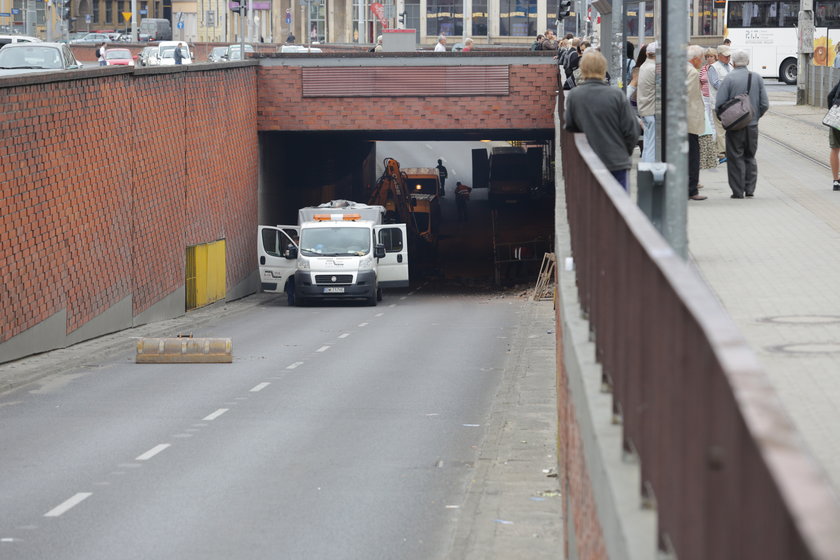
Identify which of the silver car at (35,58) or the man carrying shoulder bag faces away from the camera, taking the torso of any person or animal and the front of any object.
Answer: the man carrying shoulder bag

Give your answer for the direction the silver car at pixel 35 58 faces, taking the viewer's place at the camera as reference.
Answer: facing the viewer and to the left of the viewer

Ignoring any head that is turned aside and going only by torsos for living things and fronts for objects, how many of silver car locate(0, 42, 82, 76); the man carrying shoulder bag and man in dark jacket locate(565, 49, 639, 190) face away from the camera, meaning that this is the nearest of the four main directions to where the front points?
2

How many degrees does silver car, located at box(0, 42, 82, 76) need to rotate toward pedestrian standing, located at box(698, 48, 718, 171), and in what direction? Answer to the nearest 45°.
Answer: approximately 90° to its left

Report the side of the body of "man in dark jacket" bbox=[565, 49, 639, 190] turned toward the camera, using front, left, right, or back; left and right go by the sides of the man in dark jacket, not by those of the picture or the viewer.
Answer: back

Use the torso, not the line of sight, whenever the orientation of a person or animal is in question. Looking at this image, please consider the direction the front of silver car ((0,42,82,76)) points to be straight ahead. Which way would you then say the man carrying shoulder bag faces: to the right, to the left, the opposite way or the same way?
the opposite way

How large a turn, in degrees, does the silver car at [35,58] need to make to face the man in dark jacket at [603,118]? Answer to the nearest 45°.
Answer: approximately 45° to its left

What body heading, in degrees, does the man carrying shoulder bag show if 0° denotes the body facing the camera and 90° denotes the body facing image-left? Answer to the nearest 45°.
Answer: approximately 180°
